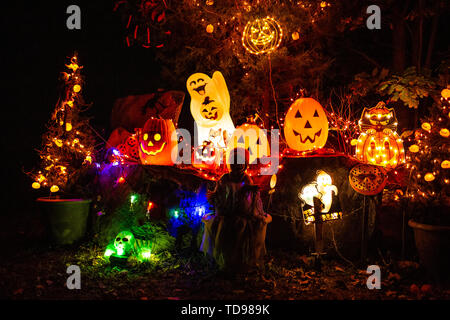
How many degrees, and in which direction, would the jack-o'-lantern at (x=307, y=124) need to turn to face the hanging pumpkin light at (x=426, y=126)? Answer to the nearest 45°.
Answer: approximately 45° to its left

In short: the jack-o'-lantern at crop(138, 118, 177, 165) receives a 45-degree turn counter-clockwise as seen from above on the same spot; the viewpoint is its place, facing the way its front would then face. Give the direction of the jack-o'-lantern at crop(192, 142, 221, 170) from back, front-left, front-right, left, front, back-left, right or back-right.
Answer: left

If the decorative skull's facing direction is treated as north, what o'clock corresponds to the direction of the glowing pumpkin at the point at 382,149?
The glowing pumpkin is roughly at 8 o'clock from the decorative skull.

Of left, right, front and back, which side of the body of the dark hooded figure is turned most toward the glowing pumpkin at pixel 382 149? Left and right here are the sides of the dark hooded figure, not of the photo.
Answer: left

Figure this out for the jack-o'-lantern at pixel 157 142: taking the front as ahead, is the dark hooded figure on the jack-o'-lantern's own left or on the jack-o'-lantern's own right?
on the jack-o'-lantern's own left

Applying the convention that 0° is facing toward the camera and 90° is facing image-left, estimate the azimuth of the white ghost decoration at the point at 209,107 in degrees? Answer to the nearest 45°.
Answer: approximately 0°
